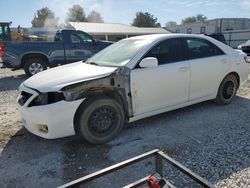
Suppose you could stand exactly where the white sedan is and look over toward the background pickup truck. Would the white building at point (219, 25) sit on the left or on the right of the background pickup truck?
right

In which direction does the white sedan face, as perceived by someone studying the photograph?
facing the viewer and to the left of the viewer

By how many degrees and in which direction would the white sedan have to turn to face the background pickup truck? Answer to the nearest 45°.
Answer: approximately 90° to its right

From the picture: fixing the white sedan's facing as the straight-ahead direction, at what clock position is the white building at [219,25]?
The white building is roughly at 5 o'clock from the white sedan.
